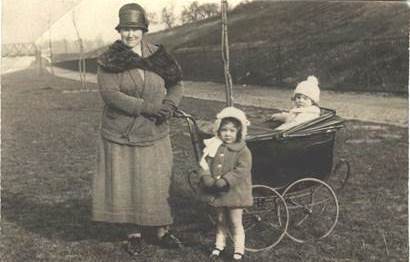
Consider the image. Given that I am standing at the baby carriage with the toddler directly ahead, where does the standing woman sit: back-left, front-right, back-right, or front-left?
front-right

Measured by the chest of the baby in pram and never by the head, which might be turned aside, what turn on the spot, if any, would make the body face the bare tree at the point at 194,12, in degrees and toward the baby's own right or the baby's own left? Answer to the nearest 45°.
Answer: approximately 135° to the baby's own right

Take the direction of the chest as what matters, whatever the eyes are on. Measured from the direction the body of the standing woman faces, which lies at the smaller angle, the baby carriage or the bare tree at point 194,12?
the baby carriage

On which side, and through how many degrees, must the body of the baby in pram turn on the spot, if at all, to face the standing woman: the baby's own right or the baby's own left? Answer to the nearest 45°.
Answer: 0° — they already face them

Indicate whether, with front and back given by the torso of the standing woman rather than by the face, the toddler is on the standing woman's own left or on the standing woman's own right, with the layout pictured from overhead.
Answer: on the standing woman's own left

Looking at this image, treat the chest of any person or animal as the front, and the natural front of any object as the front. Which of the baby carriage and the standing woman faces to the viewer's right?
the baby carriage

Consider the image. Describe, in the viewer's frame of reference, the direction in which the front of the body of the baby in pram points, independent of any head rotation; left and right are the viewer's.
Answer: facing the viewer and to the left of the viewer

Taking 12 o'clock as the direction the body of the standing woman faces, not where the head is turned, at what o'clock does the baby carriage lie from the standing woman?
The baby carriage is roughly at 9 o'clock from the standing woman.

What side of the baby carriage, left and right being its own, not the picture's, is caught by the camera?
right

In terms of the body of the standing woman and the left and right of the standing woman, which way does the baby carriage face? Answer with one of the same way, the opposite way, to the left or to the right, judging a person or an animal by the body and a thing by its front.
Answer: to the left

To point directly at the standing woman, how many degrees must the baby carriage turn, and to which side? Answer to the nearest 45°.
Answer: approximately 180°

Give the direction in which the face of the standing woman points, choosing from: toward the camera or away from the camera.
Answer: toward the camera

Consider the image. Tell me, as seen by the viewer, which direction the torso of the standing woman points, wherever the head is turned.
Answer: toward the camera

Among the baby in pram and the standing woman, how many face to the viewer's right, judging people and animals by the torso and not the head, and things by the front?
0

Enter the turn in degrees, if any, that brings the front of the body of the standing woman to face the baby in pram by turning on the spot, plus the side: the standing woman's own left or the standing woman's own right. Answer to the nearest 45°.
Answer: approximately 90° to the standing woman's own left
